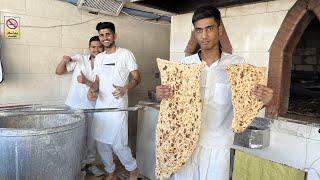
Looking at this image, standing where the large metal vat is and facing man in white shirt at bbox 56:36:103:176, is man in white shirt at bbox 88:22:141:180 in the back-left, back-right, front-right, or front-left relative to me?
front-right

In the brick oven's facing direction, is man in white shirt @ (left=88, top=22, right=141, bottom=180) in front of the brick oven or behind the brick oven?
in front

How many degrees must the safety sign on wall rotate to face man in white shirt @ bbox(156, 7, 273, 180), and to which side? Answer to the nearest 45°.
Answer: approximately 45° to its left

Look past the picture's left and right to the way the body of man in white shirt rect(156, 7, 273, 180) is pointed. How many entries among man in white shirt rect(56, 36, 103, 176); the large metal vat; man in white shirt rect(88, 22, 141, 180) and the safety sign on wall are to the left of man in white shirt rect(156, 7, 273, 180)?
0

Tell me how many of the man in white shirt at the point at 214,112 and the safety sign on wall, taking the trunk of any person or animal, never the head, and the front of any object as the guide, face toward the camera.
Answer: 2

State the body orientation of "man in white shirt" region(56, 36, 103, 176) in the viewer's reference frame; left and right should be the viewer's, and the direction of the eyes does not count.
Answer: facing the viewer and to the right of the viewer

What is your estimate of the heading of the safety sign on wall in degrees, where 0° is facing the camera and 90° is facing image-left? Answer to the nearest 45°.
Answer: approximately 0°

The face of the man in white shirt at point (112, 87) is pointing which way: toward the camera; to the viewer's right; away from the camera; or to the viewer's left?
toward the camera

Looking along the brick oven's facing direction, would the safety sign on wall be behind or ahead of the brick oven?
ahead

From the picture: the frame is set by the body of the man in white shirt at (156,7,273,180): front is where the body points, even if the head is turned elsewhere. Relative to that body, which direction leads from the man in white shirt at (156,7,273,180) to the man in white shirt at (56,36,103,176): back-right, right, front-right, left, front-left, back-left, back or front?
back-right

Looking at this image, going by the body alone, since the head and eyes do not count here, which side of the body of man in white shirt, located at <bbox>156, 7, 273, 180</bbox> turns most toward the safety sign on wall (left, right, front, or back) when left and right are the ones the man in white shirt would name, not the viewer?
right

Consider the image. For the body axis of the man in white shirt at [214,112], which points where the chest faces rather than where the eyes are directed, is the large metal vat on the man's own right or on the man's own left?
on the man's own right

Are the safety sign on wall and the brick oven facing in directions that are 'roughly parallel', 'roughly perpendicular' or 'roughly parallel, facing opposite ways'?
roughly perpendicular

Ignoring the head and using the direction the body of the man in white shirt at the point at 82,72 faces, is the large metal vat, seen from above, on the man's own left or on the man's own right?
on the man's own right

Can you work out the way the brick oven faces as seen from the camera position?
facing the viewer and to the left of the viewer

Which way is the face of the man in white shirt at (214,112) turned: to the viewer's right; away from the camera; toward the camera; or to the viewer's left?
toward the camera

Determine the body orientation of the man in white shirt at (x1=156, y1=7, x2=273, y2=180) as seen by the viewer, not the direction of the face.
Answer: toward the camera
